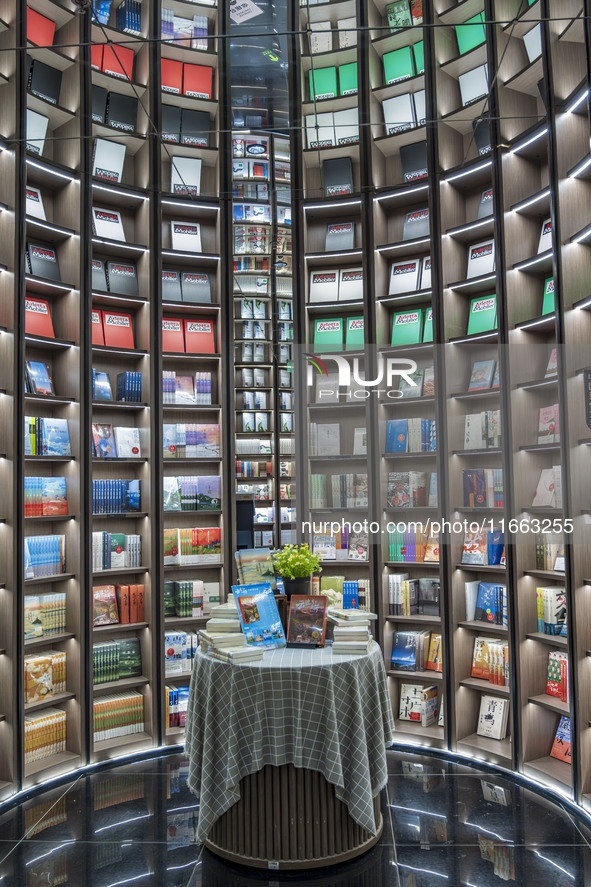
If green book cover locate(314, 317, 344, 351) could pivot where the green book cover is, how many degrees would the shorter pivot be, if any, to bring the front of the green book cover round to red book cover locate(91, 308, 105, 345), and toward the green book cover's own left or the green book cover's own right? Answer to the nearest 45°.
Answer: approximately 90° to the green book cover's own right

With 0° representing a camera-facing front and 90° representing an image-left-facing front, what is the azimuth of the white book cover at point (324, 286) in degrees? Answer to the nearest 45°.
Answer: approximately 0°

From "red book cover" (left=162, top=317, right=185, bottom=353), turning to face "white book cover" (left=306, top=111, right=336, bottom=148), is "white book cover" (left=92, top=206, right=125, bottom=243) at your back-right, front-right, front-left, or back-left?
back-right

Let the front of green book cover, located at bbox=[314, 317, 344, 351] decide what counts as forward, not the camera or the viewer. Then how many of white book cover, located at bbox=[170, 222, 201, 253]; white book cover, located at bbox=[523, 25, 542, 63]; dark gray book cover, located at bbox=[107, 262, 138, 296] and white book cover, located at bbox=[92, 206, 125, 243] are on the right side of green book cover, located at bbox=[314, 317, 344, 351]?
3

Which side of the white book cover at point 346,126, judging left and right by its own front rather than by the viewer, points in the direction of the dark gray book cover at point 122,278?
right

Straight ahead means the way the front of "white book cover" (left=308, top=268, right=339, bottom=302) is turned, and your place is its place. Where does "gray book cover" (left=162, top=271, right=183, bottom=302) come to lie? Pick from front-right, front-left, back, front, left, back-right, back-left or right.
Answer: right

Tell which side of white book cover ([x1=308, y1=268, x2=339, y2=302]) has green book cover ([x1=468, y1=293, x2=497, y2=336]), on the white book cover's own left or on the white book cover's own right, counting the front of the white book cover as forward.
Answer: on the white book cover's own left
